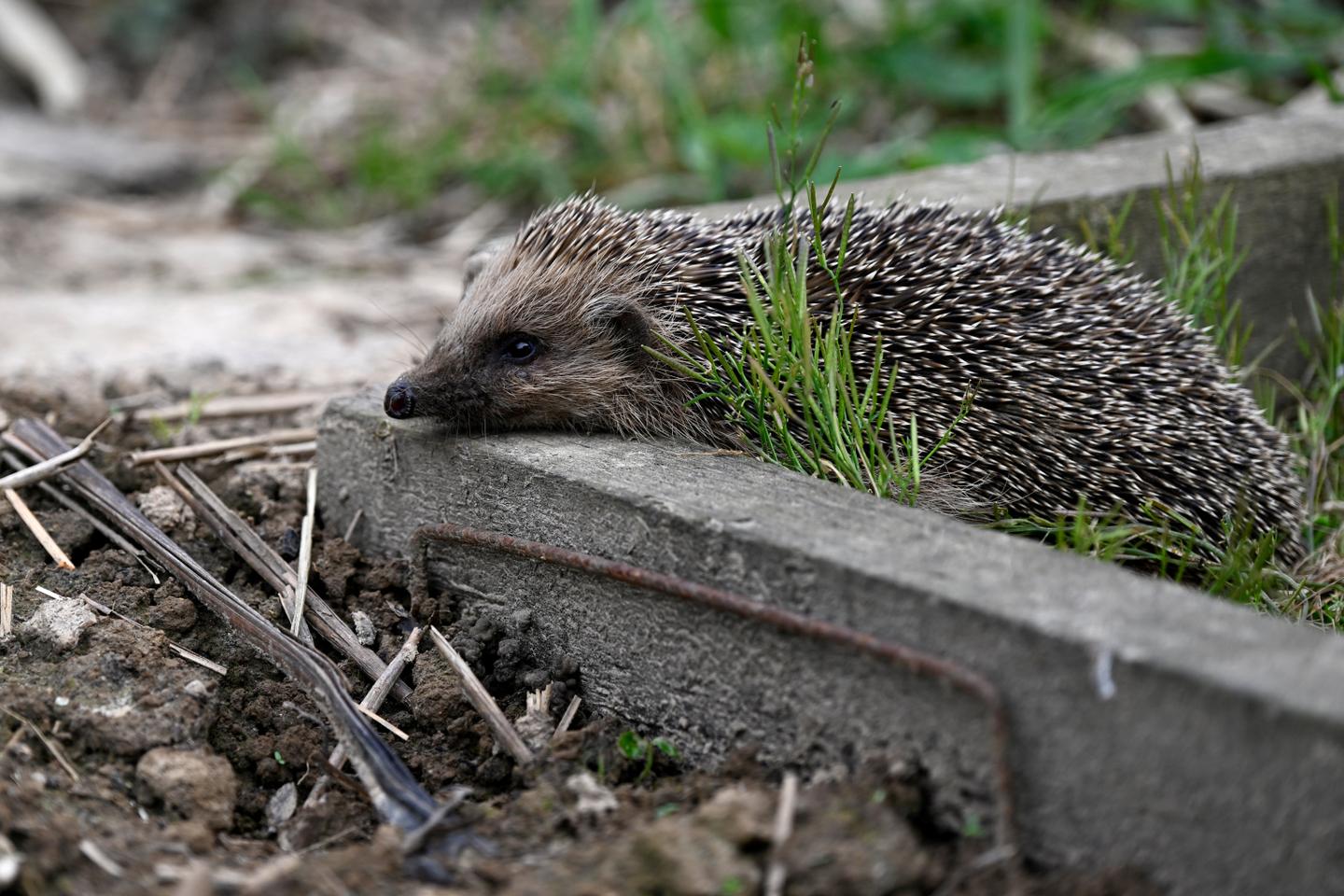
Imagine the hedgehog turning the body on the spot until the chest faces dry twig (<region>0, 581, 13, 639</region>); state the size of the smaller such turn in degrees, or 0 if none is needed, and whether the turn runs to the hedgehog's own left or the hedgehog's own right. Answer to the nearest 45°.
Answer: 0° — it already faces it

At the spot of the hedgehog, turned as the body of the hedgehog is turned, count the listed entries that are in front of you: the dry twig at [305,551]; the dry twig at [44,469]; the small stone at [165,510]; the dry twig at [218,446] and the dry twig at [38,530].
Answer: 5

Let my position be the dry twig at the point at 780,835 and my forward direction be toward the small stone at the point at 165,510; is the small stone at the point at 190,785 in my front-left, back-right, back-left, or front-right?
front-left

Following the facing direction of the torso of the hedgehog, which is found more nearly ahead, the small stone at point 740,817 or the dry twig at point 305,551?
the dry twig

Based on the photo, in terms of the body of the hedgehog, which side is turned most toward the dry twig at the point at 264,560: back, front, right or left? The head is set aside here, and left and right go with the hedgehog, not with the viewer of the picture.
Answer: front

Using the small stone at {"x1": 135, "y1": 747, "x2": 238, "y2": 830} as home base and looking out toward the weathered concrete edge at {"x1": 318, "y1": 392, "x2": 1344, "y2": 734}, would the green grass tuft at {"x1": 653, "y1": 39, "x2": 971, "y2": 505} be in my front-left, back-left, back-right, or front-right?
front-left

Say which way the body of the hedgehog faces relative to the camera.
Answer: to the viewer's left

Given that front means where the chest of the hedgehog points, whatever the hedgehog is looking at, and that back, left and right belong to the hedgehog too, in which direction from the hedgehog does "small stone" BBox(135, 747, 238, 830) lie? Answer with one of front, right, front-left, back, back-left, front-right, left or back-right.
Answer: front-left

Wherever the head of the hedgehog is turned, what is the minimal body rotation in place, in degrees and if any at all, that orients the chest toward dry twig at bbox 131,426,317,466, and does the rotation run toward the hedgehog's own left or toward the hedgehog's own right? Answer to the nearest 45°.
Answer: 0° — it already faces it

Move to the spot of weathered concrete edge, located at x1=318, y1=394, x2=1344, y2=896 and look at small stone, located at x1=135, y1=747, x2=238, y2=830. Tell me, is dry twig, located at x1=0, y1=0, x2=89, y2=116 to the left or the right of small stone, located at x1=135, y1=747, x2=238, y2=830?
right

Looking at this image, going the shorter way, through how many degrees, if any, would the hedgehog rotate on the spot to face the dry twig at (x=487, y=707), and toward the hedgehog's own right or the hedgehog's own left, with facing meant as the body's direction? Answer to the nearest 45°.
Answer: approximately 45° to the hedgehog's own left

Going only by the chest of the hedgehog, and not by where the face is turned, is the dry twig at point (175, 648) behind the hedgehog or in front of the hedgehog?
in front

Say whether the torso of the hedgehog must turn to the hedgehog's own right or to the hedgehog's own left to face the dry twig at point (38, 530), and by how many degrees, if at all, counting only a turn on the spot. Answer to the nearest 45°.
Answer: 0° — it already faces it
